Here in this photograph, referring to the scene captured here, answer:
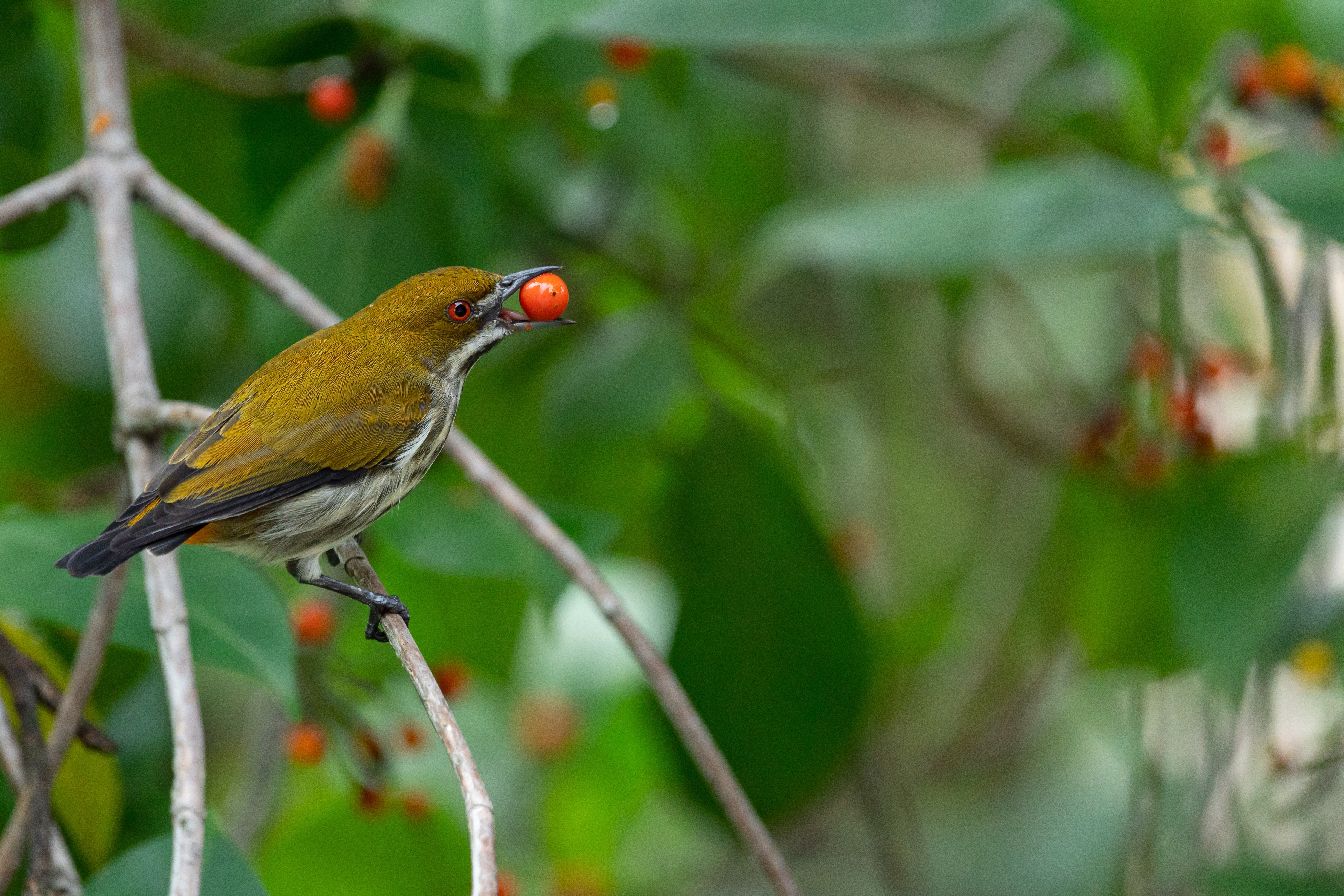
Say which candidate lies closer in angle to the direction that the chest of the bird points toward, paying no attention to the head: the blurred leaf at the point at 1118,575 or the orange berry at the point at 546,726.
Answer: the blurred leaf

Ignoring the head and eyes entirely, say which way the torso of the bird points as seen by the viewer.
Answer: to the viewer's right

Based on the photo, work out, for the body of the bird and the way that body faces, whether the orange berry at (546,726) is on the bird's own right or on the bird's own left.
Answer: on the bird's own left

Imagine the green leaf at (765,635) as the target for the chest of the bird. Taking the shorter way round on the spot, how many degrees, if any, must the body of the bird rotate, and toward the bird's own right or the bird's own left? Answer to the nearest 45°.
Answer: approximately 45° to the bird's own left
